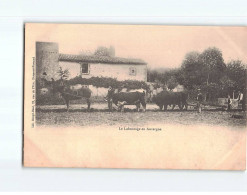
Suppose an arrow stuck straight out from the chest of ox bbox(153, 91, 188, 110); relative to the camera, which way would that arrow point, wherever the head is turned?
to the viewer's left

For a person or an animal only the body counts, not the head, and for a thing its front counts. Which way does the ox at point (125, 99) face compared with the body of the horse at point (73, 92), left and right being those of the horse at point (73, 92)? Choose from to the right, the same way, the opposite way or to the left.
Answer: the same way

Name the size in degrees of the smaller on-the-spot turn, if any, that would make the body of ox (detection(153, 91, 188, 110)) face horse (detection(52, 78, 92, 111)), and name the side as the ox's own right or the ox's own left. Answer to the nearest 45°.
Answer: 0° — it already faces it

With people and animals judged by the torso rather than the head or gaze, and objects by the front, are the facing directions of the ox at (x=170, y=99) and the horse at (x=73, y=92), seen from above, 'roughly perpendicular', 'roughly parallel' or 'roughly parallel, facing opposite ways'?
roughly parallel

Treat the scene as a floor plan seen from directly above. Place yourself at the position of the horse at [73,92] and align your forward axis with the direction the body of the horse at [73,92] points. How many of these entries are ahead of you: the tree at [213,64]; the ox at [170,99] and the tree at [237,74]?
0

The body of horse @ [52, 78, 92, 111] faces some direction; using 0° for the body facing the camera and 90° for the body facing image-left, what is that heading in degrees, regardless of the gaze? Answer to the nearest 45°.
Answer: approximately 90°

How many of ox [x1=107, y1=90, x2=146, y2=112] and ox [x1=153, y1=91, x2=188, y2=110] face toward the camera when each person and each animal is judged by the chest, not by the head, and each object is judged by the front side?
0

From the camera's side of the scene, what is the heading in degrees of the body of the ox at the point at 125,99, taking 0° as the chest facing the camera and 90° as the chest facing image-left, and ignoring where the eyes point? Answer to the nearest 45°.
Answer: approximately 90°
